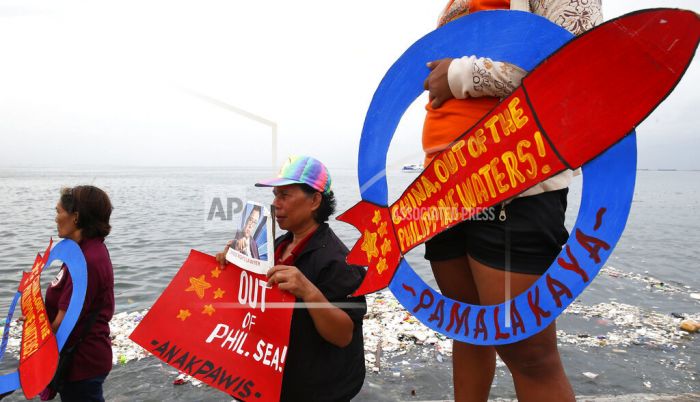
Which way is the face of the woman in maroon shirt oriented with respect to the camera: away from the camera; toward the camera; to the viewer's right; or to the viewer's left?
to the viewer's left

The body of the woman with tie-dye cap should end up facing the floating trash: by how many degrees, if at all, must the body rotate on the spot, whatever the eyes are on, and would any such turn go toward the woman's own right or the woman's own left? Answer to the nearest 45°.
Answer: approximately 135° to the woman's own right

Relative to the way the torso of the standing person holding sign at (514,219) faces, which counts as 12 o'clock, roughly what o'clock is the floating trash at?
The floating trash is roughly at 5 o'clock from the standing person holding sign.

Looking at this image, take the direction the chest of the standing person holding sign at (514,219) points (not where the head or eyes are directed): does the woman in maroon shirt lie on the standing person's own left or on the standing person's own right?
on the standing person's own right

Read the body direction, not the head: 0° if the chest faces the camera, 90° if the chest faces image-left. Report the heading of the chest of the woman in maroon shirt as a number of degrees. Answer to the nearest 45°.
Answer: approximately 90°

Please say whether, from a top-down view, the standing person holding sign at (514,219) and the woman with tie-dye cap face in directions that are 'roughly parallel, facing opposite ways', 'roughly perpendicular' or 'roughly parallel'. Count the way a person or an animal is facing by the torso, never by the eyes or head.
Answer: roughly parallel

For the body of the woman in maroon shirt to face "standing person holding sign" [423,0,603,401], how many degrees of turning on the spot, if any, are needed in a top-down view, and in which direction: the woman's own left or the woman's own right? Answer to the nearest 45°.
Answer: approximately 135° to the woman's own left
